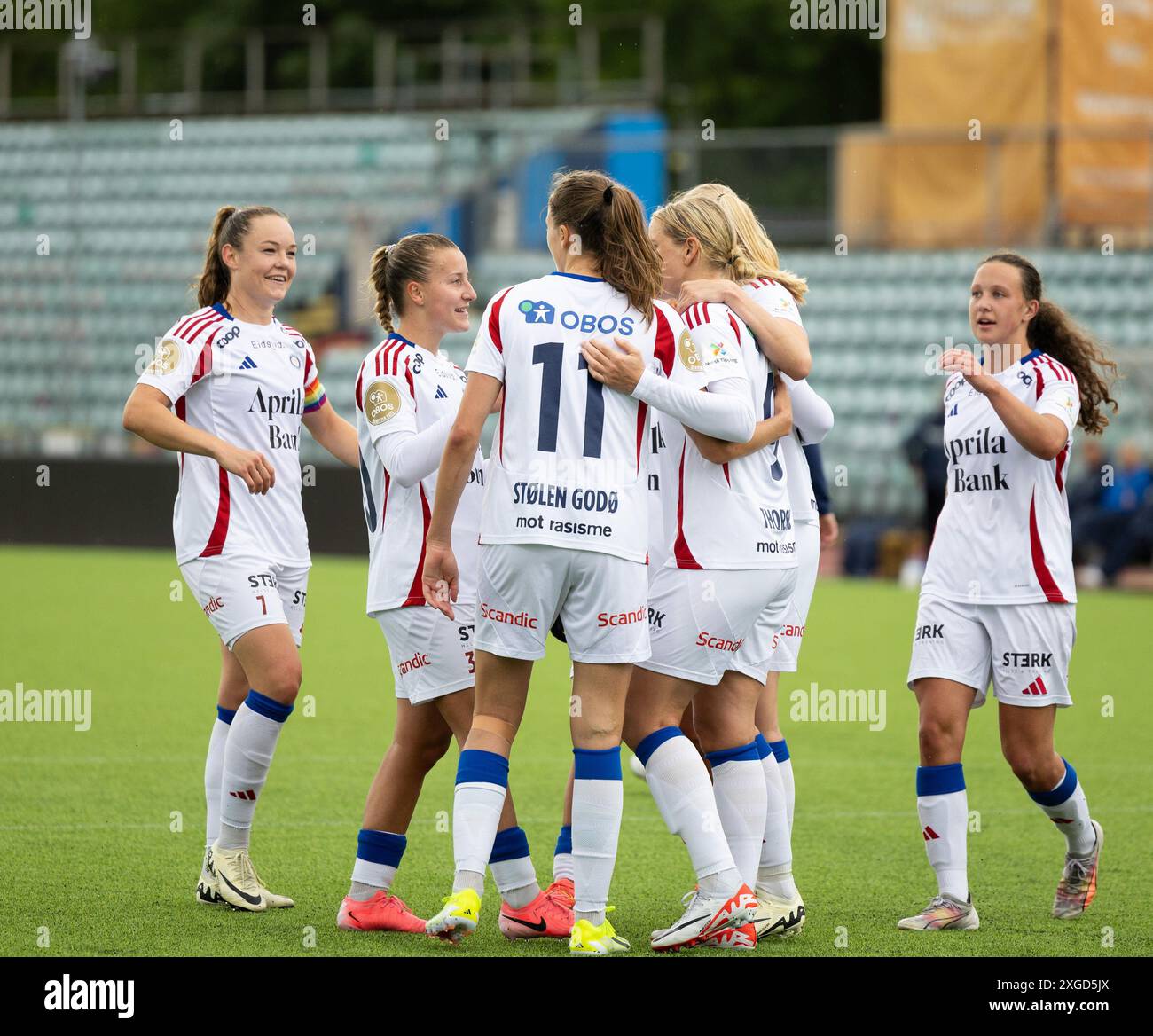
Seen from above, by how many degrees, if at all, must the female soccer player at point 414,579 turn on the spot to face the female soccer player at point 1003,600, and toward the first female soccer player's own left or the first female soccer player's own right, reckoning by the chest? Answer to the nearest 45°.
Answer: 0° — they already face them

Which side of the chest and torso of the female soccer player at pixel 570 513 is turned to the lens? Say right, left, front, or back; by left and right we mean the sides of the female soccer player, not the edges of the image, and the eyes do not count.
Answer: back

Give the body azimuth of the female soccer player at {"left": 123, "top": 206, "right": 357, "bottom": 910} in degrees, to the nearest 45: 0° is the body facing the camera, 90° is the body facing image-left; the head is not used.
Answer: approximately 315°

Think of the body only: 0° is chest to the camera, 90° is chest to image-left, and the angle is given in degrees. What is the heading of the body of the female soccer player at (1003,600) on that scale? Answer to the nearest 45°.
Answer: approximately 45°

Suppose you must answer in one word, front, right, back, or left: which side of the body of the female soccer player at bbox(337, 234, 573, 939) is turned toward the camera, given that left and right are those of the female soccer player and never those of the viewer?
right

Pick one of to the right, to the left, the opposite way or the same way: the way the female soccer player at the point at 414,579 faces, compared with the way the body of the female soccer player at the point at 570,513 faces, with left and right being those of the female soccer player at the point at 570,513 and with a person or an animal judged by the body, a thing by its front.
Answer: to the right

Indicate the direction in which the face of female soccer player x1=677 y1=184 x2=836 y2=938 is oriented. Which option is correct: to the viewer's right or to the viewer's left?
to the viewer's left

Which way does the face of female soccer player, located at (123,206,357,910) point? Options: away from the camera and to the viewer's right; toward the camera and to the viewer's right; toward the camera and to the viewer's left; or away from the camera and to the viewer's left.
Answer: toward the camera and to the viewer's right

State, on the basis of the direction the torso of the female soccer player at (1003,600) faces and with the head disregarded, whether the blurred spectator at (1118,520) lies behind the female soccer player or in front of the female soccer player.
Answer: behind

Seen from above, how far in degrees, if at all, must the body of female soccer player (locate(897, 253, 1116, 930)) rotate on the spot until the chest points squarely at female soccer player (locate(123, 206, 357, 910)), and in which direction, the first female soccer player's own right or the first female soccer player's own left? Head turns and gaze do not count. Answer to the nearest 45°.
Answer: approximately 45° to the first female soccer player's own right
